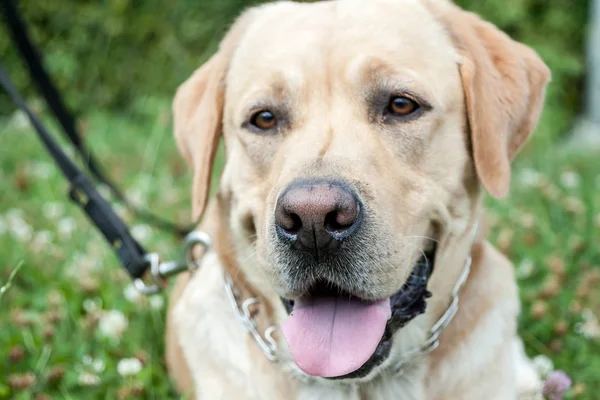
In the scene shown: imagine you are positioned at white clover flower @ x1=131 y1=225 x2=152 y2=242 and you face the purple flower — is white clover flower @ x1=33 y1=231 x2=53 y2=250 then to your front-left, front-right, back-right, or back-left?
back-right

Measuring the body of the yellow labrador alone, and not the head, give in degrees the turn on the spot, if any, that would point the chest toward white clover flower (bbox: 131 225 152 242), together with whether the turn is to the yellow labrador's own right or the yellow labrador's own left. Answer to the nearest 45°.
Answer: approximately 135° to the yellow labrador's own right

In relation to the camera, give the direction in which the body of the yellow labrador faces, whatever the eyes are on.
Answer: toward the camera

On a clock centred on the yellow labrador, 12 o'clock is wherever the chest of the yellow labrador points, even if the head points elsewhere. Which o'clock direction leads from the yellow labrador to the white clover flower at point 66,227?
The white clover flower is roughly at 4 o'clock from the yellow labrador.

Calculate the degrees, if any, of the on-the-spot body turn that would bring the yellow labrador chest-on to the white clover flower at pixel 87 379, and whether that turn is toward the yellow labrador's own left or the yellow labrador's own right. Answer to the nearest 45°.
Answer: approximately 90° to the yellow labrador's own right

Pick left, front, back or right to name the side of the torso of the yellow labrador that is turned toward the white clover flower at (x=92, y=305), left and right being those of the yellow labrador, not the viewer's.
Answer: right

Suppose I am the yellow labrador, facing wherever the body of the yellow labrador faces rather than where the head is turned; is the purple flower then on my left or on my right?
on my left

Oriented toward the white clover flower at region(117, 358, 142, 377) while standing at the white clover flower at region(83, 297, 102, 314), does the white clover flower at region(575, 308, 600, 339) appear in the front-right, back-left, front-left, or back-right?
front-left

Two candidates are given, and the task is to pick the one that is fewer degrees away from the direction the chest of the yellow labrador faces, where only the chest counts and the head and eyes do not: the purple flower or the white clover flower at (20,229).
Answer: the purple flower

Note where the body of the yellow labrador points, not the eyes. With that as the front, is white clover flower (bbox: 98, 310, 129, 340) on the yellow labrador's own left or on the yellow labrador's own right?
on the yellow labrador's own right

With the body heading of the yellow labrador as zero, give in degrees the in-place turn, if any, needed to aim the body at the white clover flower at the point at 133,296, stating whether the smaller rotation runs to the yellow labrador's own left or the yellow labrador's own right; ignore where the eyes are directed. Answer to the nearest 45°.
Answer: approximately 90° to the yellow labrador's own right

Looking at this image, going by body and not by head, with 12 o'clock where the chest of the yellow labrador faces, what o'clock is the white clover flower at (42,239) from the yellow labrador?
The white clover flower is roughly at 4 o'clock from the yellow labrador.

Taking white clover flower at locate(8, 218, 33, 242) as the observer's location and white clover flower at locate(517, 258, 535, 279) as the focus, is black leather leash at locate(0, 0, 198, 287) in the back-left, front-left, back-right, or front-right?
front-right
